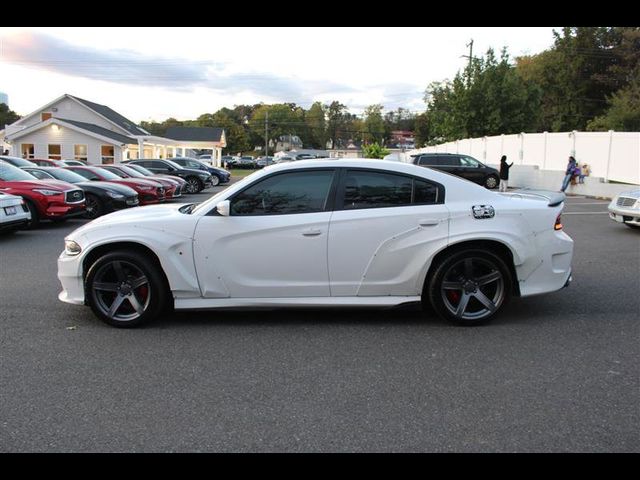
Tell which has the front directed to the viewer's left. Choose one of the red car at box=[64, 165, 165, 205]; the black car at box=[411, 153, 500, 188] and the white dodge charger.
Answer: the white dodge charger

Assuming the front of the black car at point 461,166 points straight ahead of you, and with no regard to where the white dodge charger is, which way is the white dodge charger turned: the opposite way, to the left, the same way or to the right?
the opposite way

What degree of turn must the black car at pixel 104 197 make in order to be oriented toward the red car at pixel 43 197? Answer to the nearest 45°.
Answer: approximately 90° to its right

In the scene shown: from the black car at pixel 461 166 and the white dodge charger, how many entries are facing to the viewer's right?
1

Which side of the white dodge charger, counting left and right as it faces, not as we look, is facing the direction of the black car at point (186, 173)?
right

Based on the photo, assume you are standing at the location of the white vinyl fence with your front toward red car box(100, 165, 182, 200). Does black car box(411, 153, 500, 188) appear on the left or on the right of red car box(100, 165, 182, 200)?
right

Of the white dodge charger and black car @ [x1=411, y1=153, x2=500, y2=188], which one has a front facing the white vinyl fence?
the black car

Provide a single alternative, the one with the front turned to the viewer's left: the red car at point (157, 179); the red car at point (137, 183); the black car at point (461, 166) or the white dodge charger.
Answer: the white dodge charger

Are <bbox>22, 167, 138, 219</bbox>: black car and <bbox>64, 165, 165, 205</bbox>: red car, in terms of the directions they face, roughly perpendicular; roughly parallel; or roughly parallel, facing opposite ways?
roughly parallel

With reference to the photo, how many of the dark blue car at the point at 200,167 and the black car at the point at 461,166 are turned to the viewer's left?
0

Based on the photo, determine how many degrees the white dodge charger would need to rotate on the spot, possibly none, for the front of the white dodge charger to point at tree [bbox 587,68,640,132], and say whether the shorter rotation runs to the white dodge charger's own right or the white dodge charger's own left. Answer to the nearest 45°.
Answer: approximately 135° to the white dodge charger's own right

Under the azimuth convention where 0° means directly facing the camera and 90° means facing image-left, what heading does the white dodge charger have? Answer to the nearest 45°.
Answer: approximately 90°

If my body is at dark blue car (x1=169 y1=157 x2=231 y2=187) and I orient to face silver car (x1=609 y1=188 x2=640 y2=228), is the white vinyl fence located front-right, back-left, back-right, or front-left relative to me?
front-left

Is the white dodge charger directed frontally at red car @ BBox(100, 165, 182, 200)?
no

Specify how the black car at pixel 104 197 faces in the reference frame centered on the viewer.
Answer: facing the viewer and to the right of the viewer

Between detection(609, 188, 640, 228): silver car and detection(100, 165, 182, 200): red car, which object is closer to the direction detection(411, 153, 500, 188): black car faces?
the silver car

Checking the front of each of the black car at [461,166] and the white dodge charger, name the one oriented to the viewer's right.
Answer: the black car
